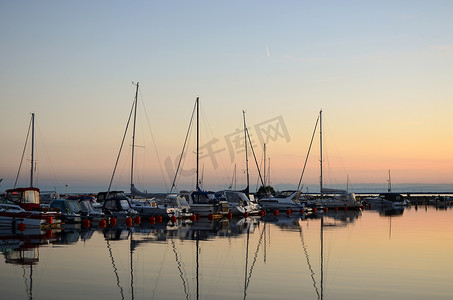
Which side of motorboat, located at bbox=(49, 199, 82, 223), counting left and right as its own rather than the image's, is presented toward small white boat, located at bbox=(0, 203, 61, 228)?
left

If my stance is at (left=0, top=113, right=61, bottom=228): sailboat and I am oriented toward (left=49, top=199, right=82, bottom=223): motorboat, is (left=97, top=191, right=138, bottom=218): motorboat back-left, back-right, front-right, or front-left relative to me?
front-right

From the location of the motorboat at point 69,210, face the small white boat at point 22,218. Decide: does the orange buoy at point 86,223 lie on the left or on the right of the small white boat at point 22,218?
left

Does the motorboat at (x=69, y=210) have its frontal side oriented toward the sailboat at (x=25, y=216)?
no

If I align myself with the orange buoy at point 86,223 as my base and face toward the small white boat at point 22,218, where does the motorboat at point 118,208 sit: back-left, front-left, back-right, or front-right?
back-right

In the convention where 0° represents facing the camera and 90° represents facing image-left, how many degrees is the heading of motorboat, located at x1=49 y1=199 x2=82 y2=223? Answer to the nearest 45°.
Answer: approximately 135°

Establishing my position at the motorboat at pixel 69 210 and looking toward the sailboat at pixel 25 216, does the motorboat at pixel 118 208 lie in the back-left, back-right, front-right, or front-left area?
back-left

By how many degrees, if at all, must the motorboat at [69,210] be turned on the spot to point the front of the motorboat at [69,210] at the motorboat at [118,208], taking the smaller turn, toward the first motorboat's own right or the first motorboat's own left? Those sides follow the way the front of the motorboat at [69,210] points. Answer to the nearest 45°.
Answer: approximately 90° to the first motorboat's own right
